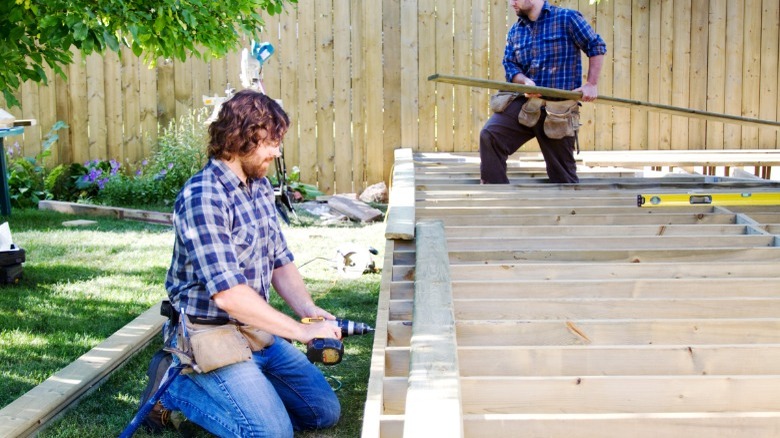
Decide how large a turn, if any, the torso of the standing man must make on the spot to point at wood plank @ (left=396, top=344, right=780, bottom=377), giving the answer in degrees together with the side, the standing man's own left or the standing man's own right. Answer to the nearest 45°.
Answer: approximately 45° to the standing man's own left

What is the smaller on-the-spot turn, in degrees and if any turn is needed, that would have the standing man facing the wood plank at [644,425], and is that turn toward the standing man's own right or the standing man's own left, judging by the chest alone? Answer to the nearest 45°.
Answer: approximately 45° to the standing man's own left

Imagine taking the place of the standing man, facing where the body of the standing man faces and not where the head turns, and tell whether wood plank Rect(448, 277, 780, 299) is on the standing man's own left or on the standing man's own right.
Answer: on the standing man's own left

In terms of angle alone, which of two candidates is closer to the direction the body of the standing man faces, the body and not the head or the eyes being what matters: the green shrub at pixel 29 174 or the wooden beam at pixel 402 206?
the wooden beam

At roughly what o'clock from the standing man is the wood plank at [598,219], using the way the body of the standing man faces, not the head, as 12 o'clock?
The wood plank is roughly at 10 o'clock from the standing man.

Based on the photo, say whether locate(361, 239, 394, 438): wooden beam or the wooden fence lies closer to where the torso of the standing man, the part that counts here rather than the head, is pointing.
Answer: the wooden beam

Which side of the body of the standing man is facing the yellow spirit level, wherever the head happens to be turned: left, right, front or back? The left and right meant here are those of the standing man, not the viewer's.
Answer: left

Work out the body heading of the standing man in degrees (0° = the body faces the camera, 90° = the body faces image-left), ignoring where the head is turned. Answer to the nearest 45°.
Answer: approximately 45°

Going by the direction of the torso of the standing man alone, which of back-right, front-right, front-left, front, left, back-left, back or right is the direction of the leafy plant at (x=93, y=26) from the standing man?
front

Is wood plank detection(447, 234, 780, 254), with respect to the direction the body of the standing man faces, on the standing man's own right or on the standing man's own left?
on the standing man's own left

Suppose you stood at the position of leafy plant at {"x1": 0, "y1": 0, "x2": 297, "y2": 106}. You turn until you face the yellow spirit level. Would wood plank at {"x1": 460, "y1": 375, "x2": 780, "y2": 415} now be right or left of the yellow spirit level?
right

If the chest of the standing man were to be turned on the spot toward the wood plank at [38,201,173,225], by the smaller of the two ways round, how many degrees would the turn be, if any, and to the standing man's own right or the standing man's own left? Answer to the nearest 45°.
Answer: approximately 45° to the standing man's own right

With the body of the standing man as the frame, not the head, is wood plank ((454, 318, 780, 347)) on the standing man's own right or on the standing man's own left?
on the standing man's own left

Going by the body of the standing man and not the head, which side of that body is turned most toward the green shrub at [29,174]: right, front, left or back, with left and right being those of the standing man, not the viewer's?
right

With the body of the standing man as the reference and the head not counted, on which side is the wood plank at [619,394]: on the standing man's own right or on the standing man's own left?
on the standing man's own left
